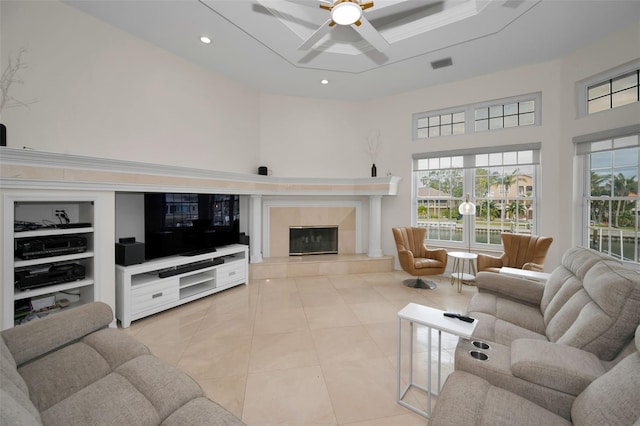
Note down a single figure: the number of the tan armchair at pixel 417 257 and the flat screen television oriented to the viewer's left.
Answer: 0

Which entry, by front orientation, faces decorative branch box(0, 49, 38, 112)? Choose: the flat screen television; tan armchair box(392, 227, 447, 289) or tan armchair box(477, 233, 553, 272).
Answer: tan armchair box(477, 233, 553, 272)

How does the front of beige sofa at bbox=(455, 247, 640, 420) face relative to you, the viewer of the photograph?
facing to the left of the viewer

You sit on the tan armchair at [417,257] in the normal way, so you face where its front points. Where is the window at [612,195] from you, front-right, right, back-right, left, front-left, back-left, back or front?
front-left

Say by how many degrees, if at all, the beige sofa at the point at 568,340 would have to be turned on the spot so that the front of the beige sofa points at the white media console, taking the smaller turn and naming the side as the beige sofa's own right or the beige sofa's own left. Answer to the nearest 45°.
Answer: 0° — it already faces it

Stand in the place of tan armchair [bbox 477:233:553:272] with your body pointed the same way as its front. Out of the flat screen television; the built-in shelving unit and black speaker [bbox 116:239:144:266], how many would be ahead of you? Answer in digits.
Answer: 3

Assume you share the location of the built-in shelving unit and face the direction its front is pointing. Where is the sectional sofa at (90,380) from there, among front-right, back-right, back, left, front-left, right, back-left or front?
front-right

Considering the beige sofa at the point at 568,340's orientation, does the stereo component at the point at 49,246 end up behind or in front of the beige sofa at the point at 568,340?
in front

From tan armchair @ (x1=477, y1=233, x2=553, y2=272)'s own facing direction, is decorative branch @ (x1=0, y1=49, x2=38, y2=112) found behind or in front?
in front

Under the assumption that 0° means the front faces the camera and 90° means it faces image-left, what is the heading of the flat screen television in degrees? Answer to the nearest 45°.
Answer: approximately 315°

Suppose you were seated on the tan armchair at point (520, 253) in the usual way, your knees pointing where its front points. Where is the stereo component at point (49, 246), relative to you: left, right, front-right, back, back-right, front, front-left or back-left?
front

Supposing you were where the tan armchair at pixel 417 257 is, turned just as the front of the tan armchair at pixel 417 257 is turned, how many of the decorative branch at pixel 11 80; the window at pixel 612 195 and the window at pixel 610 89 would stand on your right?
1
